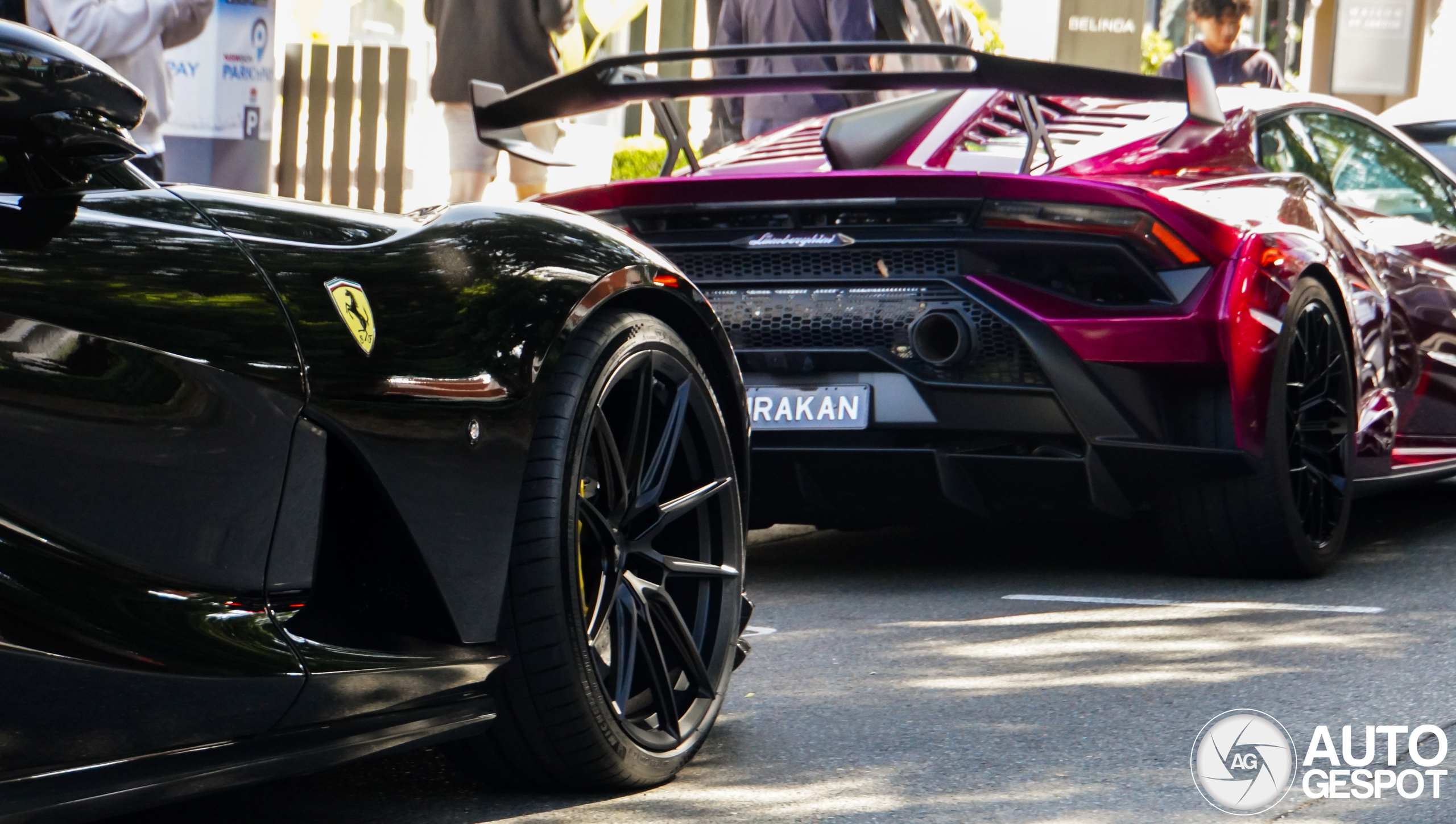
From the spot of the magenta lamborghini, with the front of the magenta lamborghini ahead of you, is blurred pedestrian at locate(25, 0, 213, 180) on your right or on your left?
on your left

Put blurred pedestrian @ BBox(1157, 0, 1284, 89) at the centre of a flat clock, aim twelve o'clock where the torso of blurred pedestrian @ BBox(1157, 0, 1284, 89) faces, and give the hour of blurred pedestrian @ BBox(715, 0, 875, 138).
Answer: blurred pedestrian @ BBox(715, 0, 875, 138) is roughly at 3 o'clock from blurred pedestrian @ BBox(1157, 0, 1284, 89).

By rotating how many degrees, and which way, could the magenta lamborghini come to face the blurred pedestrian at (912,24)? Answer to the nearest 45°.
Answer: approximately 45° to its left

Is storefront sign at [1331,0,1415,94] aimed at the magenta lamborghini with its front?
yes

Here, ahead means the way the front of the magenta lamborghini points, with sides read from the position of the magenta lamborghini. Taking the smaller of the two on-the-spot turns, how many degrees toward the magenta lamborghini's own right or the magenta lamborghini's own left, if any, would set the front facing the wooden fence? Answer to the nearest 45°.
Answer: approximately 90° to the magenta lamborghini's own left

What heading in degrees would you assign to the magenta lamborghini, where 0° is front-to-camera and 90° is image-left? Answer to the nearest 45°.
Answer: approximately 225°

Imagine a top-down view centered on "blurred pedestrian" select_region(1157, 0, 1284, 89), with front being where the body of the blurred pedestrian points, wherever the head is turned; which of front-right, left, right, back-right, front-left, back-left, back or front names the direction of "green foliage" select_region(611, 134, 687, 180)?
back-right

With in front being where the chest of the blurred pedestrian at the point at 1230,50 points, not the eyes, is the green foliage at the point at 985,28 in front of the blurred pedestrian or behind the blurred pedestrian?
behind
